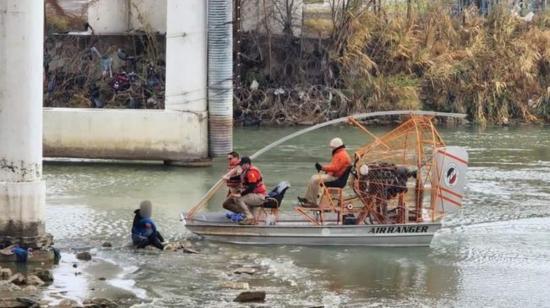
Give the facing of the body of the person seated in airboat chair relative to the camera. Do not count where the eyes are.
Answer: to the viewer's left

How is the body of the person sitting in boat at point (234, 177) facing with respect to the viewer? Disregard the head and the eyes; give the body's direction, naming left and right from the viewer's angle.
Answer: facing to the left of the viewer

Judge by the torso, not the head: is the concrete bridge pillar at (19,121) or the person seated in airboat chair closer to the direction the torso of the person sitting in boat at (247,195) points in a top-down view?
the concrete bridge pillar

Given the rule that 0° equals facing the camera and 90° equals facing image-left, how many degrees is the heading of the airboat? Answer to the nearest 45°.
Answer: approximately 90°

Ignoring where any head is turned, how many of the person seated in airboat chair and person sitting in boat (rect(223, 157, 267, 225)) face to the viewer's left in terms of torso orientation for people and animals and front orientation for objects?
2

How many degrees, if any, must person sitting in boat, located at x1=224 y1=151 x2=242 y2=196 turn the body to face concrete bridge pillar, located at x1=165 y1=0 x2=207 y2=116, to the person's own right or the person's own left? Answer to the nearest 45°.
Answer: approximately 90° to the person's own right

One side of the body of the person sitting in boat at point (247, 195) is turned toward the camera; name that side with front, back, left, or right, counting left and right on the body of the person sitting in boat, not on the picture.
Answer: left

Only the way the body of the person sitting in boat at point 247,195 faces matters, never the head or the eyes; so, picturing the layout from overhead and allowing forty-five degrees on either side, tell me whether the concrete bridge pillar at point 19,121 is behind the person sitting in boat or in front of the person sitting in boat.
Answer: in front

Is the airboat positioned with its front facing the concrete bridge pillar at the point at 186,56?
no

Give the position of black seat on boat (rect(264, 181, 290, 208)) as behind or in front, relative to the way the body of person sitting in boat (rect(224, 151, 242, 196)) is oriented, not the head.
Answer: behind

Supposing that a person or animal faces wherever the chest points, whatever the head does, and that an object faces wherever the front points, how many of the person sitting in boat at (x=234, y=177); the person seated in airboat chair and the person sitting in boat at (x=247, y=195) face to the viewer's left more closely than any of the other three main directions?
3

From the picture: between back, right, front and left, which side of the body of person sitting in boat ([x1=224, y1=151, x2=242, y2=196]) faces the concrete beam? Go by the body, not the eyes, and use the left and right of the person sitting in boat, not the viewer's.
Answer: right

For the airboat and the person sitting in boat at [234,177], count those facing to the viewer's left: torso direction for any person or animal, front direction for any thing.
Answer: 2

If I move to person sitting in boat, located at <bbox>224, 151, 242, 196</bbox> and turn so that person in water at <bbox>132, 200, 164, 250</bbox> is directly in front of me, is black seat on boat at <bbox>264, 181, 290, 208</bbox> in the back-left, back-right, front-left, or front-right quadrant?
back-left
